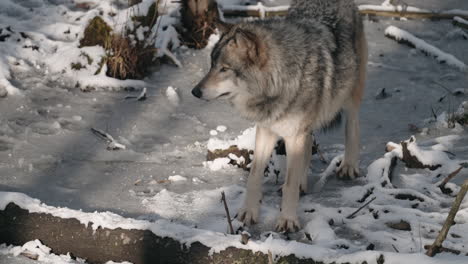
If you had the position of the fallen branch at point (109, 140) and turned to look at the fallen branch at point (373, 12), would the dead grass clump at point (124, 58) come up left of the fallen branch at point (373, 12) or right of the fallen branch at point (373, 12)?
left

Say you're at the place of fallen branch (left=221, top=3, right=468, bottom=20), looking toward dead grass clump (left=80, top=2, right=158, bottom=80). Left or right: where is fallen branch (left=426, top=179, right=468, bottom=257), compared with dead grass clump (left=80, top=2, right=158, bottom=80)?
left

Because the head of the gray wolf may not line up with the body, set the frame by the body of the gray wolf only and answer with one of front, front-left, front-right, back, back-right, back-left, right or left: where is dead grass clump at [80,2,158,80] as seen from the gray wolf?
right

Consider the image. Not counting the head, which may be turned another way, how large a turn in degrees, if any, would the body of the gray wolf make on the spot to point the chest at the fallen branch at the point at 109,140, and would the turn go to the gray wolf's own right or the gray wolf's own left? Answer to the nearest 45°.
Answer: approximately 90° to the gray wolf's own right

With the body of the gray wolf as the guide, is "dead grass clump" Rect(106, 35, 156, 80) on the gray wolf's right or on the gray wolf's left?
on the gray wolf's right

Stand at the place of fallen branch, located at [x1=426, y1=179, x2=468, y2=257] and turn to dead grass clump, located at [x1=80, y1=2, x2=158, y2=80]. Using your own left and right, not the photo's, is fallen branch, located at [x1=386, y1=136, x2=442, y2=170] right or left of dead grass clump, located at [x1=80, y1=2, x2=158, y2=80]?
right

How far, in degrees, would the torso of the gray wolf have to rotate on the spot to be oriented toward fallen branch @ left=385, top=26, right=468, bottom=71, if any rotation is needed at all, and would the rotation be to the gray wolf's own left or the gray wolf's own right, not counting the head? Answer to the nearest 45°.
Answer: approximately 180°

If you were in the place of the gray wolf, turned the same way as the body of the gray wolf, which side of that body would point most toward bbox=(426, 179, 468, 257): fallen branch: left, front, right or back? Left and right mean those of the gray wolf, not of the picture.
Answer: left

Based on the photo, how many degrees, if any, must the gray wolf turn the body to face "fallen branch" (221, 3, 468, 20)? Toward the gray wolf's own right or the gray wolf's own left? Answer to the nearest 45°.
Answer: approximately 135° to the gray wolf's own right

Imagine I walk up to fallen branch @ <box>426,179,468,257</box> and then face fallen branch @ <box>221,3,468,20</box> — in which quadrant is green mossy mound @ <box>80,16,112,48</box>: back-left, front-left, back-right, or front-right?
front-left

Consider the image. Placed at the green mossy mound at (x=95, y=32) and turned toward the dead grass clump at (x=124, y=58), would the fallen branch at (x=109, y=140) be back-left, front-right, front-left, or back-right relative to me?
front-right

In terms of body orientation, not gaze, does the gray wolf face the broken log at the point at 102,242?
yes

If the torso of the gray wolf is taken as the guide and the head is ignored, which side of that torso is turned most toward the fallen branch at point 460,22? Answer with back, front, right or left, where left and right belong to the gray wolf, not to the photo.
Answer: back

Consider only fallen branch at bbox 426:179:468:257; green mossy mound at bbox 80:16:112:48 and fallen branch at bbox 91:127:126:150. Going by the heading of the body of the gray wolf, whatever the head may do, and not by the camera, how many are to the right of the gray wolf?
2

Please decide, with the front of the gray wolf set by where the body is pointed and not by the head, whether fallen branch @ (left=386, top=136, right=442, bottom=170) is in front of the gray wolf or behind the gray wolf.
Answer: behind

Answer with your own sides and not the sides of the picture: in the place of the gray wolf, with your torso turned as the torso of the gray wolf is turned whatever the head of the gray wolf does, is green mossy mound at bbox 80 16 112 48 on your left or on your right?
on your right
